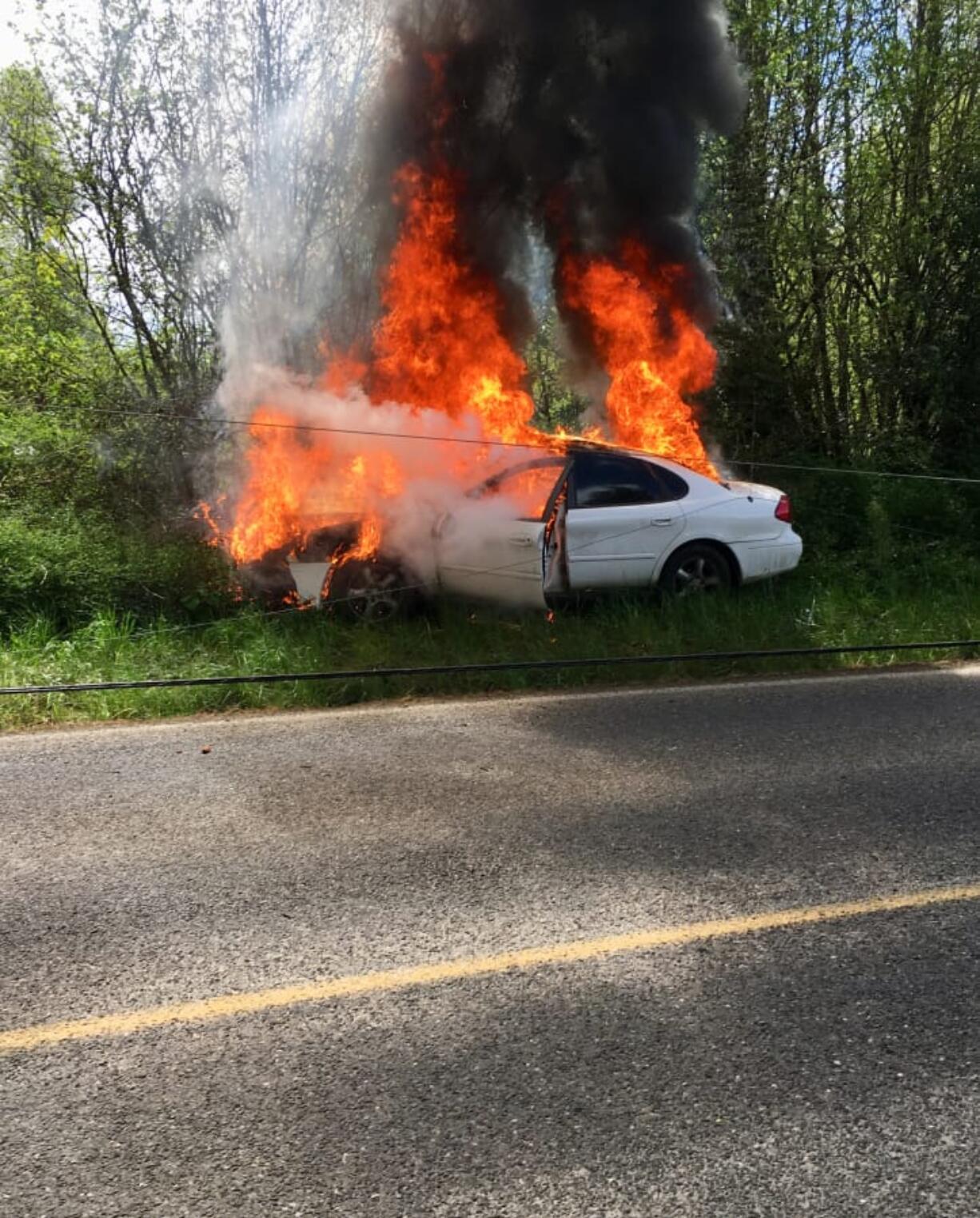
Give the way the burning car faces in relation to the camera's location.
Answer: facing to the left of the viewer

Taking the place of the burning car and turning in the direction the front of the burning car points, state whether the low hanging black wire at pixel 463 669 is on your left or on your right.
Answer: on your left

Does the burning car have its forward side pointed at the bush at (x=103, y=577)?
yes
